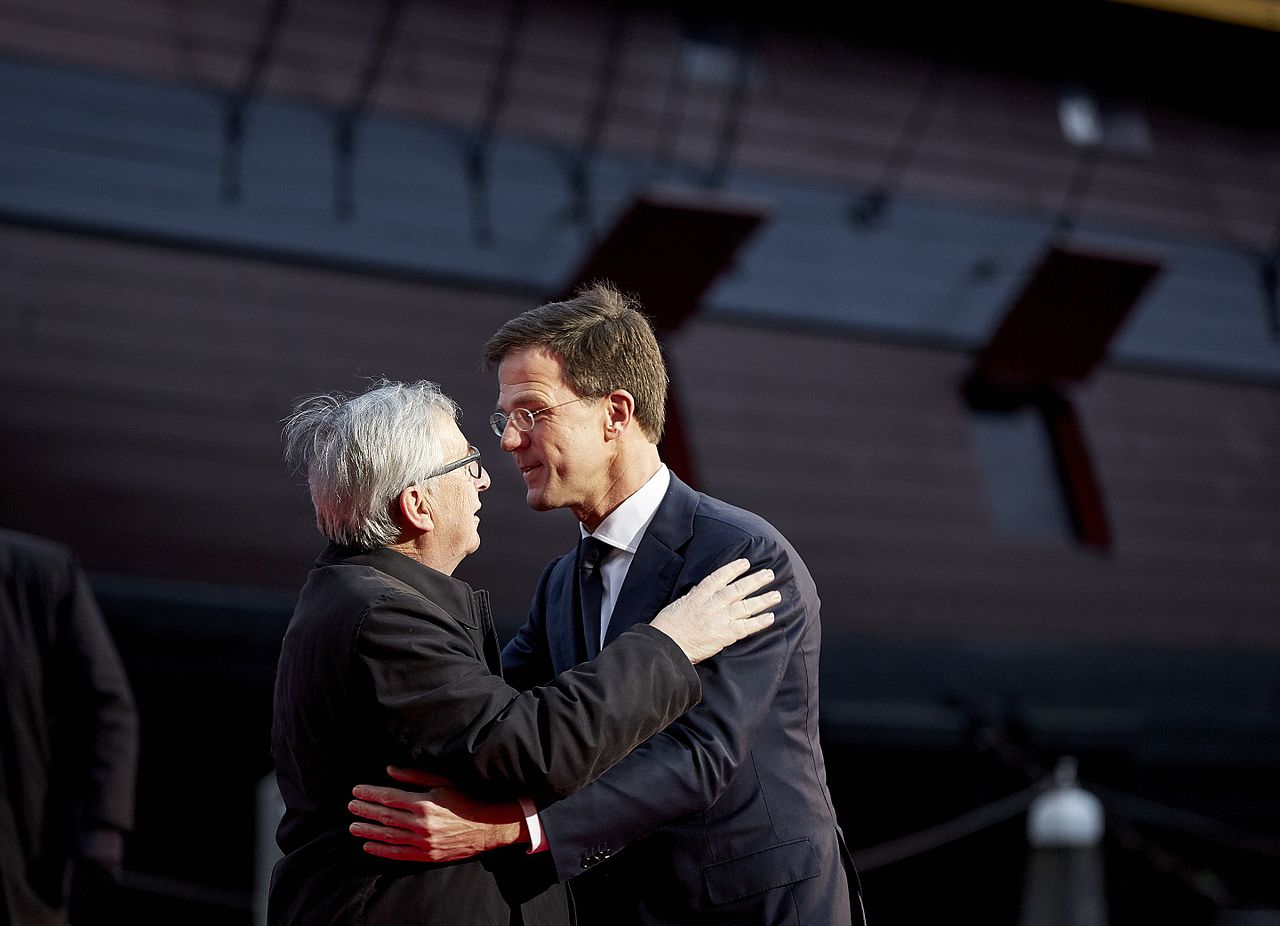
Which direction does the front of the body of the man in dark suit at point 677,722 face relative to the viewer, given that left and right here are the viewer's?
facing the viewer and to the left of the viewer
